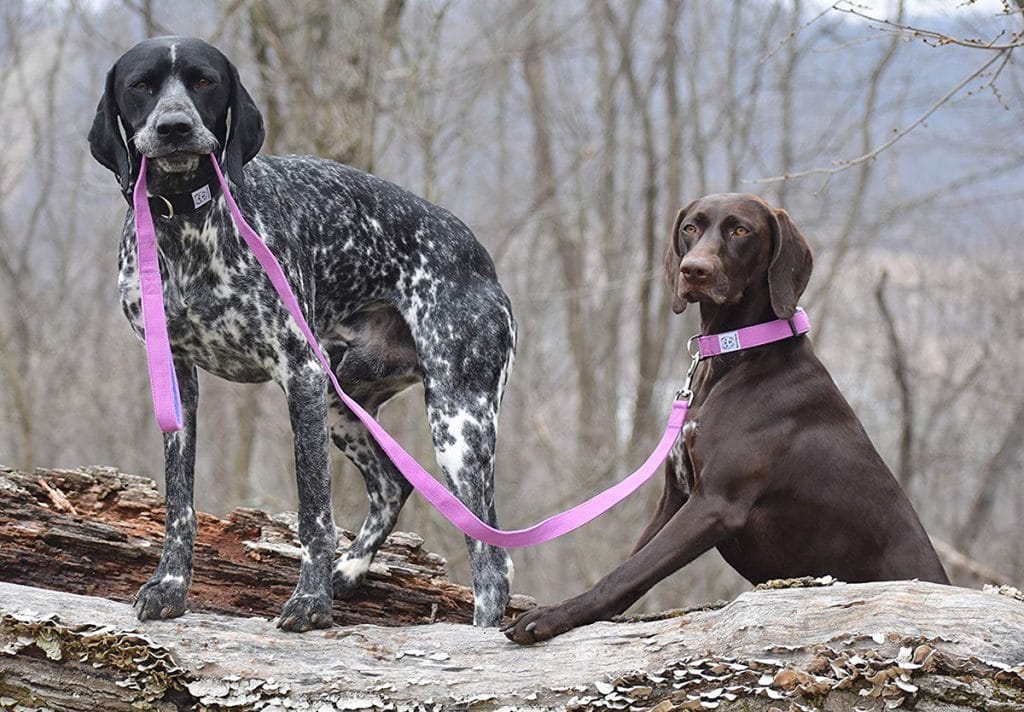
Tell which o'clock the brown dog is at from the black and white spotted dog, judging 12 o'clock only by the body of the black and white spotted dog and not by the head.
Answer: The brown dog is roughly at 8 o'clock from the black and white spotted dog.

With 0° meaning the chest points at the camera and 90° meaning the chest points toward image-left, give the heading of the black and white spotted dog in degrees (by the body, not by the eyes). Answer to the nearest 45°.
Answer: approximately 45°
